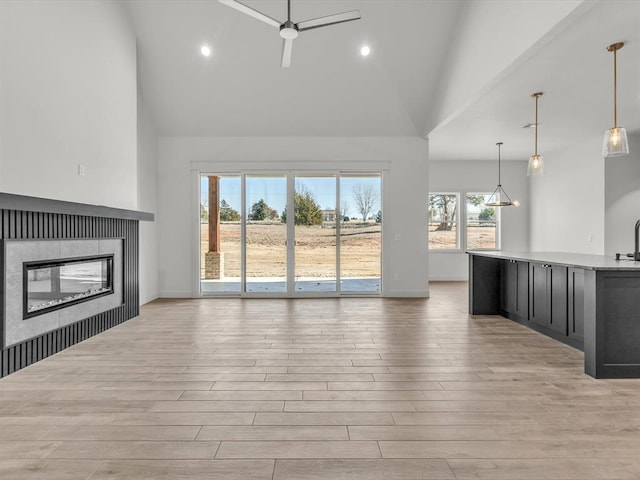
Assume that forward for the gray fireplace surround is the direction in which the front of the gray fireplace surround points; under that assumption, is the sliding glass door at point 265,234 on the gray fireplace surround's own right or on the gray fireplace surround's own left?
on the gray fireplace surround's own left

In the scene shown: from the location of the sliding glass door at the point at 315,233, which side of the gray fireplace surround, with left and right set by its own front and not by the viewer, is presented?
left

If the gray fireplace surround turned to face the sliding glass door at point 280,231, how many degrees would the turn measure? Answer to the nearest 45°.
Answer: approximately 90° to its left

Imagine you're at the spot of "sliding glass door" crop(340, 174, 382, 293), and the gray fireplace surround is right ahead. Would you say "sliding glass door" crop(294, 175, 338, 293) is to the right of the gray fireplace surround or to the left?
right

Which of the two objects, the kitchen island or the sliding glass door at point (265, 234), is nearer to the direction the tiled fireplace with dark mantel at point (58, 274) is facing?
the kitchen island

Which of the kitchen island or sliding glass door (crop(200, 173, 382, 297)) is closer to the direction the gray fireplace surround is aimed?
the kitchen island

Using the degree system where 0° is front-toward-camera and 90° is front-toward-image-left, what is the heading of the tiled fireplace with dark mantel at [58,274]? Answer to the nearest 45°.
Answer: approximately 315°

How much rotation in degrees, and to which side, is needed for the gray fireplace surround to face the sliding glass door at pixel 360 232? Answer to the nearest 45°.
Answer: approximately 45° to its left

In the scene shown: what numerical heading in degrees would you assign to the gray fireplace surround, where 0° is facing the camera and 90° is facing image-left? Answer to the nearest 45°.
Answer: approximately 315°
